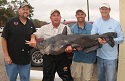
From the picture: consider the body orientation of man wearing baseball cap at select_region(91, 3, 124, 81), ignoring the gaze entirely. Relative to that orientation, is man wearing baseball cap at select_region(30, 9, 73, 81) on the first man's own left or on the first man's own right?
on the first man's own right

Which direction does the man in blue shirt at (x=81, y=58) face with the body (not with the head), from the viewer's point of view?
toward the camera

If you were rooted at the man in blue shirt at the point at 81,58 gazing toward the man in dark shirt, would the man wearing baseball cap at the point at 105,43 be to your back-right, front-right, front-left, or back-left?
back-left

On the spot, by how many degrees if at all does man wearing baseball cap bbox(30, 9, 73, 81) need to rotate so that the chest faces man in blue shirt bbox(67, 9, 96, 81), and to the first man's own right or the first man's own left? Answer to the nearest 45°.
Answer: approximately 90° to the first man's own left

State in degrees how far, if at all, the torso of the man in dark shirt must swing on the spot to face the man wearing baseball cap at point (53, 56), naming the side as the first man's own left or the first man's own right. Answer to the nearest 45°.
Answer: approximately 45° to the first man's own left

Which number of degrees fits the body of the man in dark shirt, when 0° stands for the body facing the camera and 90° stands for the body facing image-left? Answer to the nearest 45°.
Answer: approximately 315°

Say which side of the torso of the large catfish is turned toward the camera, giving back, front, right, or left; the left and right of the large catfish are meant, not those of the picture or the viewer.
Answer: left

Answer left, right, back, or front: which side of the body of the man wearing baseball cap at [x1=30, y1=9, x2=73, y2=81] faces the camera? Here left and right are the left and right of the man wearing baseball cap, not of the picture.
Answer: front

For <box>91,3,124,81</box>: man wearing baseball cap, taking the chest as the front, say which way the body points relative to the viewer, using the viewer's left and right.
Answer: facing the viewer

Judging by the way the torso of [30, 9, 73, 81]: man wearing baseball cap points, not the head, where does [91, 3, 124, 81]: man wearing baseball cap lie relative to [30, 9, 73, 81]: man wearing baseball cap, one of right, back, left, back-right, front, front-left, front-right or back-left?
left
